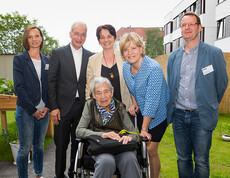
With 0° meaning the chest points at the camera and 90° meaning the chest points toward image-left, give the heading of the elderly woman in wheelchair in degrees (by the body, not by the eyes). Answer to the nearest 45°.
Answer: approximately 0°

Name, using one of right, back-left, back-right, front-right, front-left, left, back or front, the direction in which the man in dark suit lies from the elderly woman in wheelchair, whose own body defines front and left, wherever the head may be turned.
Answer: back-right

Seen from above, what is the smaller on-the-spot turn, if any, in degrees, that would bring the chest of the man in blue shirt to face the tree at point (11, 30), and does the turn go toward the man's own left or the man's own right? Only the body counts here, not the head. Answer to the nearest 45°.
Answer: approximately 90° to the man's own right

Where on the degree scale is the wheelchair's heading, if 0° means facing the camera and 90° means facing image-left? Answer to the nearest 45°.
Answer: approximately 0°

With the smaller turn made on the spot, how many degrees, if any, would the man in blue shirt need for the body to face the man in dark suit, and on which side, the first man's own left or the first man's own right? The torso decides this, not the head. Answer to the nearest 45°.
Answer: approximately 45° to the first man's own right

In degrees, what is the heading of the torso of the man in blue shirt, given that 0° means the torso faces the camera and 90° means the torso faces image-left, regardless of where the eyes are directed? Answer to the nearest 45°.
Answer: approximately 45°
